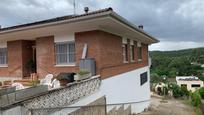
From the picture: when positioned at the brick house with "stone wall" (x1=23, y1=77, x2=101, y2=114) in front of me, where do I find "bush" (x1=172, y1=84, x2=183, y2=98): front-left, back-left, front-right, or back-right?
back-left

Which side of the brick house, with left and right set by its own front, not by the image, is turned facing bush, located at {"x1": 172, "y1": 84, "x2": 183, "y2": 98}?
back

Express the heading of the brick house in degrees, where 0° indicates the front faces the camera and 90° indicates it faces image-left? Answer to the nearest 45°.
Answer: approximately 45°

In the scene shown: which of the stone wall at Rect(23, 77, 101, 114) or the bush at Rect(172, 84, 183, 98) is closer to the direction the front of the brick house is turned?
the stone wall

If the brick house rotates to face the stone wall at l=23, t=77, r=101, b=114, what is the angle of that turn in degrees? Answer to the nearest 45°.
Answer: approximately 45° to its left
